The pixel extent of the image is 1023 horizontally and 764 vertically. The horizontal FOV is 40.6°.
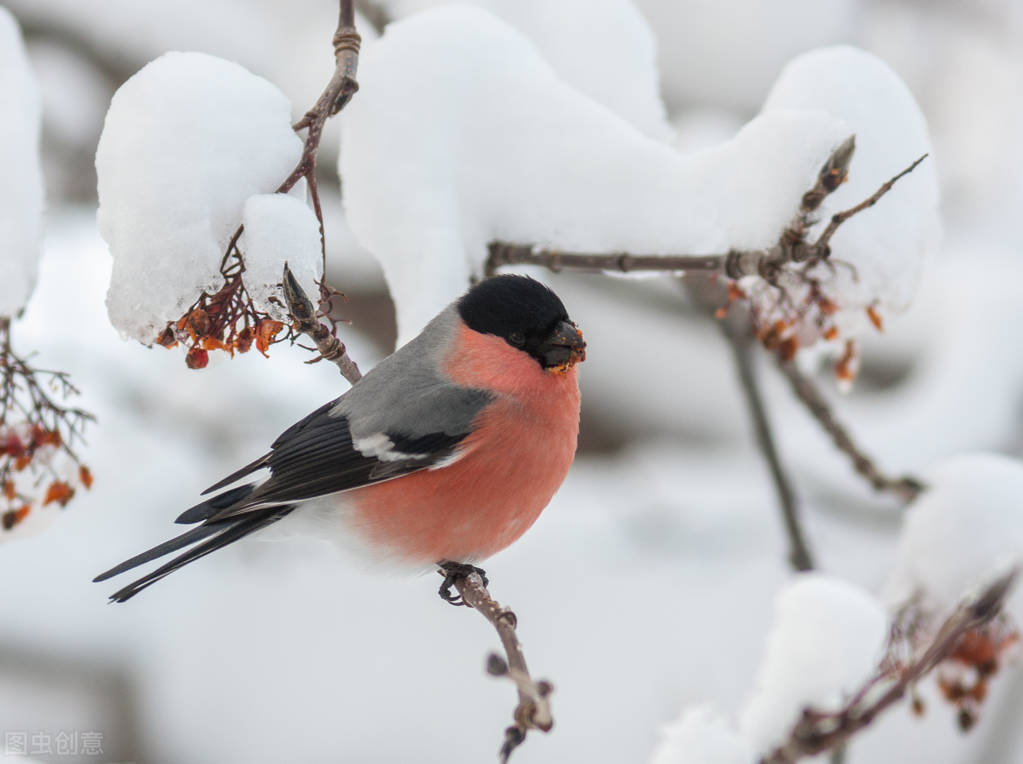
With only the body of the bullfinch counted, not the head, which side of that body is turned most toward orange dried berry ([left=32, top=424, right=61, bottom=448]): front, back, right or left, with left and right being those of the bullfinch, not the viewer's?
back

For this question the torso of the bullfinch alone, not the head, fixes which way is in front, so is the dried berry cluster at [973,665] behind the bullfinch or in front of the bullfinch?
in front

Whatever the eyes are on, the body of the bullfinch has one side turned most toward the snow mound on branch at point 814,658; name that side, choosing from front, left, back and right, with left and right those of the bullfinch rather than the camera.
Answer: front

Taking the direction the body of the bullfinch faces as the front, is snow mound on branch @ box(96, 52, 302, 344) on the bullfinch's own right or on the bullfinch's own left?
on the bullfinch's own right

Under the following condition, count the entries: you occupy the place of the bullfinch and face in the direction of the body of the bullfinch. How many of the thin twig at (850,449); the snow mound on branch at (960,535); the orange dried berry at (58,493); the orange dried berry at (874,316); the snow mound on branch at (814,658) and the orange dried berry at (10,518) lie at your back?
2

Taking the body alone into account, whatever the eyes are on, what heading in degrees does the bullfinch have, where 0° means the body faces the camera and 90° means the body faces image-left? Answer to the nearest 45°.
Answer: approximately 270°

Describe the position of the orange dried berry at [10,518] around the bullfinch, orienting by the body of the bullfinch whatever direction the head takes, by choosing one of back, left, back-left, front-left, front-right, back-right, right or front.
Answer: back
